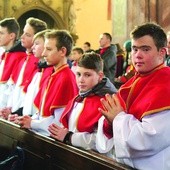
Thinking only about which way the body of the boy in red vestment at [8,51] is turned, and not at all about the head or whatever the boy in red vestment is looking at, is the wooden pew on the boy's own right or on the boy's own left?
on the boy's own left

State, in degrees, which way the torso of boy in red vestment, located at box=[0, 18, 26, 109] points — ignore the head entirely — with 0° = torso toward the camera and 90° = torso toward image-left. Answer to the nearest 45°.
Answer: approximately 90°

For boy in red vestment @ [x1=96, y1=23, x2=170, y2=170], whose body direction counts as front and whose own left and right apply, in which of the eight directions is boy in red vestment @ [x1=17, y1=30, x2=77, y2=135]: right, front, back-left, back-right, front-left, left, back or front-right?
right

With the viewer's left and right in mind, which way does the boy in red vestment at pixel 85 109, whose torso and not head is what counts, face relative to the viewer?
facing the viewer and to the left of the viewer

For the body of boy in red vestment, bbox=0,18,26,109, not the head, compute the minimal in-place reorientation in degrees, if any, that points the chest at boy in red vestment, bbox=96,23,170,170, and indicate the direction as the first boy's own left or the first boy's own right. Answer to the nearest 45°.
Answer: approximately 90° to the first boy's own left

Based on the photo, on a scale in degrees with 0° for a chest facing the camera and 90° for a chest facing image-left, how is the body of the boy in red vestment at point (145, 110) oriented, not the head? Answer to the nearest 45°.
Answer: approximately 45°

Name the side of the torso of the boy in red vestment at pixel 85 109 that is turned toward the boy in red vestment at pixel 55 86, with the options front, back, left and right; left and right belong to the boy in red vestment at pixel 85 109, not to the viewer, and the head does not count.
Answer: right

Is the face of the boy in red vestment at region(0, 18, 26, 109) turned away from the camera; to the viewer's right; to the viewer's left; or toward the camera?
to the viewer's left

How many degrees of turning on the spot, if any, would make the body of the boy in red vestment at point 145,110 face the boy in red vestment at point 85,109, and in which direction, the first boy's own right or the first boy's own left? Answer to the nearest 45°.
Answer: approximately 90° to the first boy's own right

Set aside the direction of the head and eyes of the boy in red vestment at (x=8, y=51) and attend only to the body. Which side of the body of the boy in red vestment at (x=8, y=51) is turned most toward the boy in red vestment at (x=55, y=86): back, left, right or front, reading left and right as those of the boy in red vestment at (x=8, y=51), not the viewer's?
left

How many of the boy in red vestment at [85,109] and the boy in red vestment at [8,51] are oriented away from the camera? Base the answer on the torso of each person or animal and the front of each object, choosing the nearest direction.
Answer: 0
